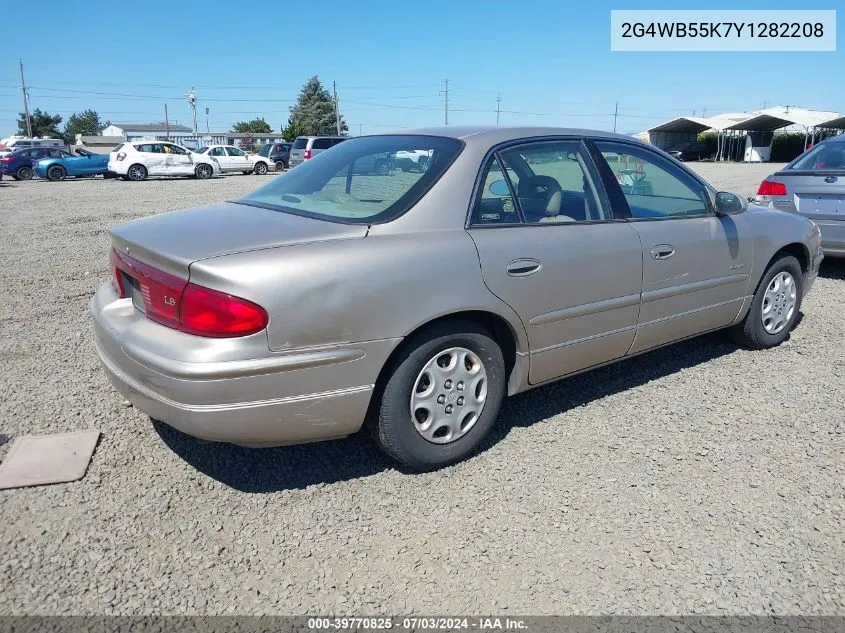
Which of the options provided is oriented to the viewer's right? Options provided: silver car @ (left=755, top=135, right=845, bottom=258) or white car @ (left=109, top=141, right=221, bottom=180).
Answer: the white car

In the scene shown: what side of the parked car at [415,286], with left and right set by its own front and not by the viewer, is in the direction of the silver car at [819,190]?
front

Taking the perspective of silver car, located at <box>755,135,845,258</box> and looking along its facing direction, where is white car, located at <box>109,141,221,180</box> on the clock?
The white car is roughly at 10 o'clock from the silver car.

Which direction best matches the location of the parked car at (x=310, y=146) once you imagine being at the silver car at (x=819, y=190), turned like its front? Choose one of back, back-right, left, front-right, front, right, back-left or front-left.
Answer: front-left

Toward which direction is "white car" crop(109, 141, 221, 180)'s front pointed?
to the viewer's right

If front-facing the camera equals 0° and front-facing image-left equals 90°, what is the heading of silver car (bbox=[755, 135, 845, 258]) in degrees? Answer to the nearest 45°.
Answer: approximately 180°

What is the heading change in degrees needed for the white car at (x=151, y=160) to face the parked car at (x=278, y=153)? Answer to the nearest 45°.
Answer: approximately 45° to its left

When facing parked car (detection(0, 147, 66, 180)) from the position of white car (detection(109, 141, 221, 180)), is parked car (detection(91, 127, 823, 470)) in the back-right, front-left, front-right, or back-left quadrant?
back-left

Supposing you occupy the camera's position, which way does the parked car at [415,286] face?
facing away from the viewer and to the right of the viewer

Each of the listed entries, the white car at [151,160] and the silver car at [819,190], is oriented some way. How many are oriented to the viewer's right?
1

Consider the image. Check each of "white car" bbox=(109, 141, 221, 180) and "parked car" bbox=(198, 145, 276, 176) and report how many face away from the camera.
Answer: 0
